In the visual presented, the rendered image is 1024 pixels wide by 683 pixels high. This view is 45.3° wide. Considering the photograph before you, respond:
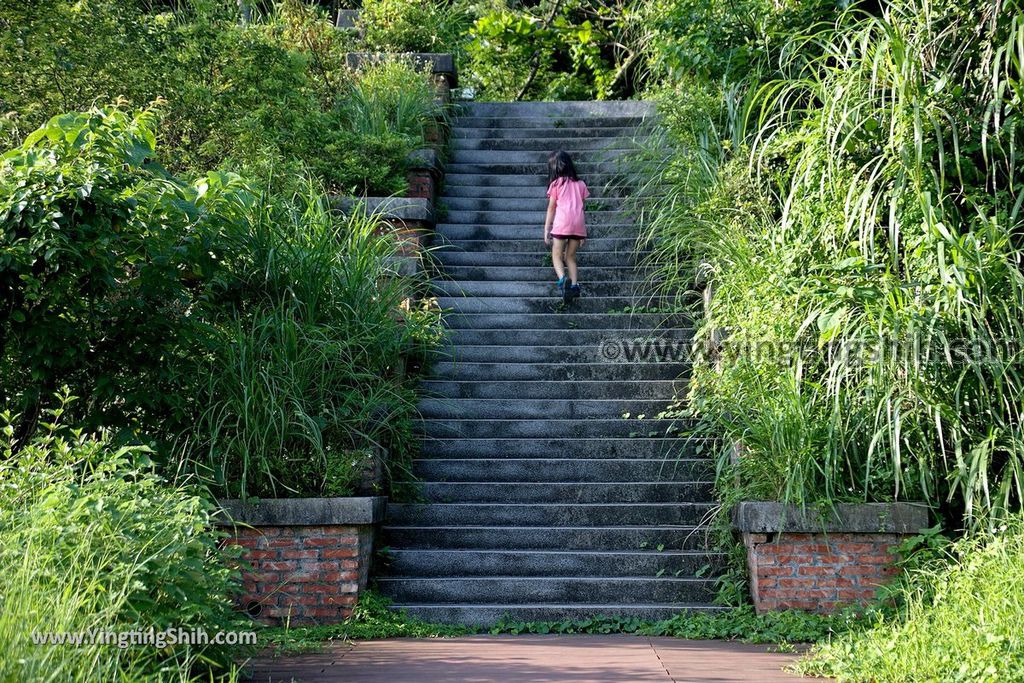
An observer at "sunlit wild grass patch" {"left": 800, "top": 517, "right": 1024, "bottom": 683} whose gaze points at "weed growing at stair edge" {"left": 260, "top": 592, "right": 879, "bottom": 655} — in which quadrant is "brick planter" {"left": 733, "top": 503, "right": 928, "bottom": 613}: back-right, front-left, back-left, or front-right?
front-right

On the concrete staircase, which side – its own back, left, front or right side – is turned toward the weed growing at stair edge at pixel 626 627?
front

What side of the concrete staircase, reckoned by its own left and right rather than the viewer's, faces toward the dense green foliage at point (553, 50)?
back

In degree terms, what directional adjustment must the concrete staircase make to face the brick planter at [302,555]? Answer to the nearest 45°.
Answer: approximately 45° to its right

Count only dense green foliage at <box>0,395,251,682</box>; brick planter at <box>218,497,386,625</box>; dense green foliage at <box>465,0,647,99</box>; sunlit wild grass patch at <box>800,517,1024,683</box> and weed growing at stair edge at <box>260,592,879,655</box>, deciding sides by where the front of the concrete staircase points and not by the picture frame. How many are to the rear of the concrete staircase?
1

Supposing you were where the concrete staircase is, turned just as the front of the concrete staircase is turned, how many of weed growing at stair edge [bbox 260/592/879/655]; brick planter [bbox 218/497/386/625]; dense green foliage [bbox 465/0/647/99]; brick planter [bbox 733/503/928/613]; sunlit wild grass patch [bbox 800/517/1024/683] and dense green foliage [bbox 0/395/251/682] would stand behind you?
1

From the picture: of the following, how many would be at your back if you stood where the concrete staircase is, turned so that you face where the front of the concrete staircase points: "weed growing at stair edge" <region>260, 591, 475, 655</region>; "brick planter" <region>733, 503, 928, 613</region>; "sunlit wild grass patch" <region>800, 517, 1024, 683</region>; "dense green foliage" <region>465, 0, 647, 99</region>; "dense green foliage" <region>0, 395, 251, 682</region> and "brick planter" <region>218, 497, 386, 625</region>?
1

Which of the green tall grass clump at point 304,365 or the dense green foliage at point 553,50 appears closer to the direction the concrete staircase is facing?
the green tall grass clump

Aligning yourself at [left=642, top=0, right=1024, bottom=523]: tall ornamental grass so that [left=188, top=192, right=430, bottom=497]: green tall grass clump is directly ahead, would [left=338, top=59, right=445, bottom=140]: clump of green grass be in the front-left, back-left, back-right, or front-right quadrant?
front-right

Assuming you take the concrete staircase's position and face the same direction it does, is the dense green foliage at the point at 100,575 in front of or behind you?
in front

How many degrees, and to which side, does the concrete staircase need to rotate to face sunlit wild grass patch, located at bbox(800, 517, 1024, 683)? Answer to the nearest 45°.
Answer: approximately 45° to its left

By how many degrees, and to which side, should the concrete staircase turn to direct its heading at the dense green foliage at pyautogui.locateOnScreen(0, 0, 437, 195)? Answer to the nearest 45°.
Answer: approximately 135° to its right

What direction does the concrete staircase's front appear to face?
toward the camera

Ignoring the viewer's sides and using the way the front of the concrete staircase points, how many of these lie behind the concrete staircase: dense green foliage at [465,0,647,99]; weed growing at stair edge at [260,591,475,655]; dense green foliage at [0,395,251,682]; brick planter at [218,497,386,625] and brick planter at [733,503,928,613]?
1

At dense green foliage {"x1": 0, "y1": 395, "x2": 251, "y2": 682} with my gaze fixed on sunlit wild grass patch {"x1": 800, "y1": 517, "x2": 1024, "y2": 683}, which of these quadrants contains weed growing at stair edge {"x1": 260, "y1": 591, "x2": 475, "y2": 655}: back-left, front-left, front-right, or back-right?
front-left
